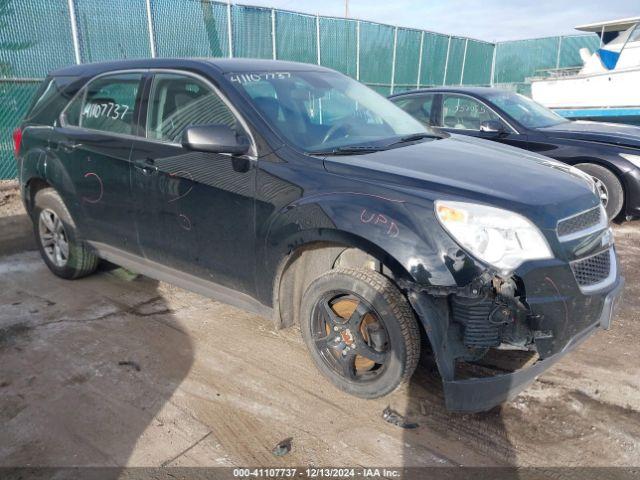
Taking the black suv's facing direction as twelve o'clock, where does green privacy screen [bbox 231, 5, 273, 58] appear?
The green privacy screen is roughly at 7 o'clock from the black suv.

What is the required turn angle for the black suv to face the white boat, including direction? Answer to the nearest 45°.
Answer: approximately 90° to its left

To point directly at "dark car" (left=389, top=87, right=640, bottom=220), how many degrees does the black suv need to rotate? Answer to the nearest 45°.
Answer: approximately 90° to its left

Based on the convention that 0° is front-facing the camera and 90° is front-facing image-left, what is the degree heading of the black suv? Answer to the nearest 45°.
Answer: approximately 315°
